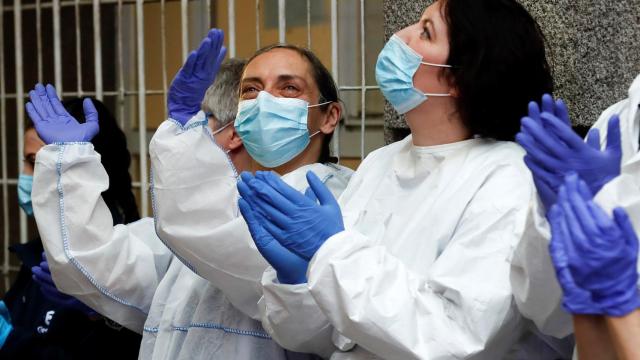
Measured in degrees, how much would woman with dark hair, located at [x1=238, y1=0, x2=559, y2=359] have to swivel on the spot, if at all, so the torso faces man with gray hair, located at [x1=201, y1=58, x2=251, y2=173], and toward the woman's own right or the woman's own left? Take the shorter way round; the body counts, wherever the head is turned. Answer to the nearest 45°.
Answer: approximately 90° to the woman's own right

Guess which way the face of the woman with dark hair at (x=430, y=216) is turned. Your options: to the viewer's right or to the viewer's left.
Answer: to the viewer's left

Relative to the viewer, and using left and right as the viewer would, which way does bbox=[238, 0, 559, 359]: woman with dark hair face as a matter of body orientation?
facing the viewer and to the left of the viewer

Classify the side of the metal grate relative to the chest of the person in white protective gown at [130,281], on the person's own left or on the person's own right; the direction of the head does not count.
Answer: on the person's own right

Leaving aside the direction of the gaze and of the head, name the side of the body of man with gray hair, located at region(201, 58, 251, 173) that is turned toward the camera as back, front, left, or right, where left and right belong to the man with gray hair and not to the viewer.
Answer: left

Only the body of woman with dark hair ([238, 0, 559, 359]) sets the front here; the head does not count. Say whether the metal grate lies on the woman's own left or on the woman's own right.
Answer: on the woman's own right

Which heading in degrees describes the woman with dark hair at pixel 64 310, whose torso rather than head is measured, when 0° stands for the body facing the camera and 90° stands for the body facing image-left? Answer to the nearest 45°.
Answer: approximately 45°

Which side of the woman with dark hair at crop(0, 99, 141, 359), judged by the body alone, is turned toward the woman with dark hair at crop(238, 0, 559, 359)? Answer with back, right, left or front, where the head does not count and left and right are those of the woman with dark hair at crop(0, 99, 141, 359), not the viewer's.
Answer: left

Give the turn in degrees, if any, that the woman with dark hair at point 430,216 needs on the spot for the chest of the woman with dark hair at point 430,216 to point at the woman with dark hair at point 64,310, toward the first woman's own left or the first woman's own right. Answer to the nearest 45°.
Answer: approximately 90° to the first woman's own right
